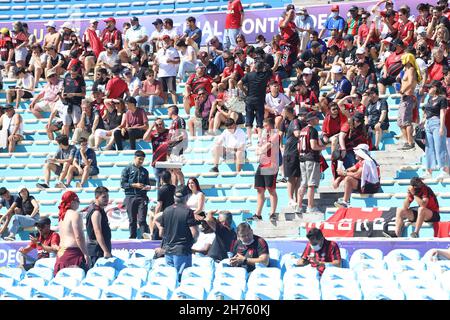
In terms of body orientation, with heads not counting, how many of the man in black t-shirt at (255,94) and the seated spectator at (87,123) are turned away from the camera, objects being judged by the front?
1

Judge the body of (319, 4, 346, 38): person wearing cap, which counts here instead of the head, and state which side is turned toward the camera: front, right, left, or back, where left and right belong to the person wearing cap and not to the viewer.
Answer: front

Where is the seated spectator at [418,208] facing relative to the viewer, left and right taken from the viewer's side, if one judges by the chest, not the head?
facing the viewer and to the left of the viewer

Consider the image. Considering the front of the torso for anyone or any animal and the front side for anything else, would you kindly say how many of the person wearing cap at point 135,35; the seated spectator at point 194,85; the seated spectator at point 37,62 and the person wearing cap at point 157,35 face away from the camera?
0

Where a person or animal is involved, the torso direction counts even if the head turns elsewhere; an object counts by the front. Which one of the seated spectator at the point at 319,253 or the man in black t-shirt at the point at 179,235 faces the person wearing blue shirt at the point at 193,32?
the man in black t-shirt

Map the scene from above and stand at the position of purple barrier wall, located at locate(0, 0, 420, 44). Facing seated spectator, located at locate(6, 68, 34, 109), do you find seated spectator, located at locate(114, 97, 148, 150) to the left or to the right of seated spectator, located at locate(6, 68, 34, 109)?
left

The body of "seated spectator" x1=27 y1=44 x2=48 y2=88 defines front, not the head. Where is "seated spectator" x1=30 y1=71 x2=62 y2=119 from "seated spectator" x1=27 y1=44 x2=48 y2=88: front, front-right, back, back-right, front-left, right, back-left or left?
front-left

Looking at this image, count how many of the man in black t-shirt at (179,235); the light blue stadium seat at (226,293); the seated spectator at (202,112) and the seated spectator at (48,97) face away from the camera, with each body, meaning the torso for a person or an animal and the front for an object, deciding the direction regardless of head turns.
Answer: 1

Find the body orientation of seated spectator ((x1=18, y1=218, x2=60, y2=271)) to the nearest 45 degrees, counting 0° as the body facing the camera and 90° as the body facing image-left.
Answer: approximately 45°

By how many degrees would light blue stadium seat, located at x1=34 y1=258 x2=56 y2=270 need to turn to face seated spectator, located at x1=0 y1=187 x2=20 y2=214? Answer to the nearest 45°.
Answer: approximately 135° to its right

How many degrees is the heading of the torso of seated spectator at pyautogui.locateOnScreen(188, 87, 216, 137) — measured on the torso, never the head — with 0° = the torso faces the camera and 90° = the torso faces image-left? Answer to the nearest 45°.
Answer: approximately 45°
